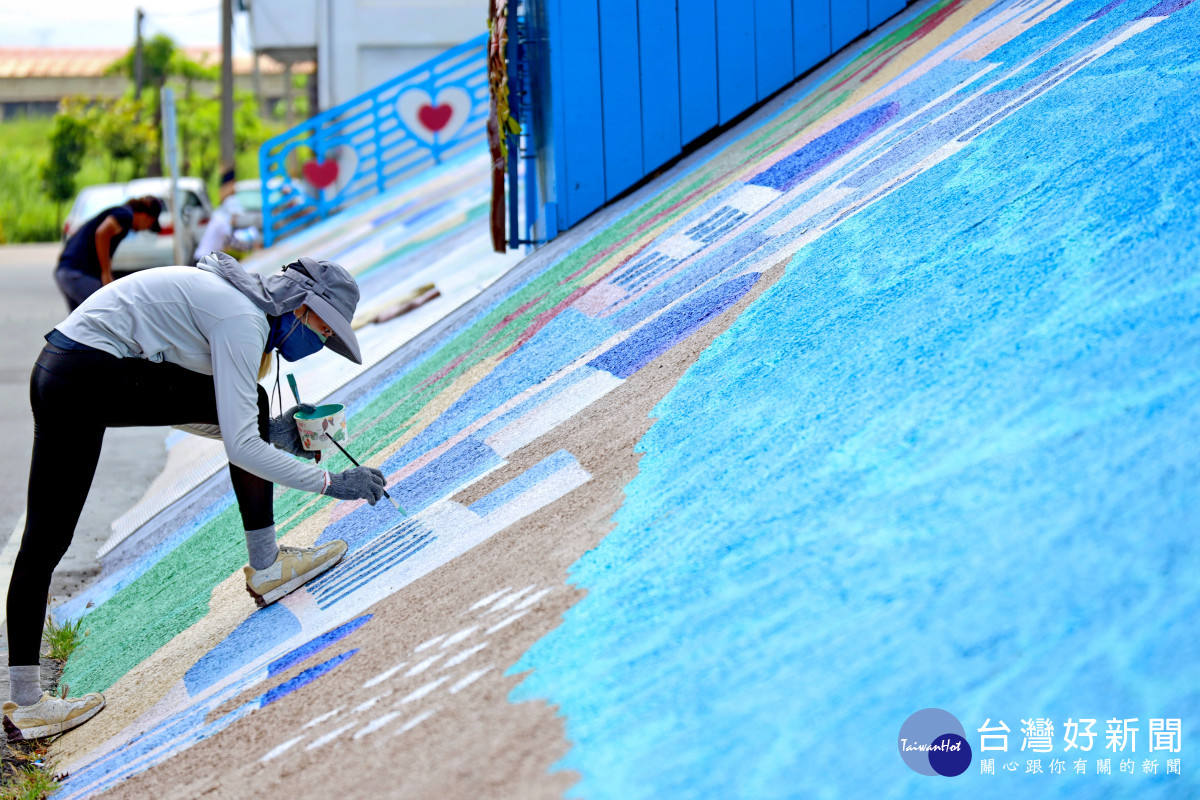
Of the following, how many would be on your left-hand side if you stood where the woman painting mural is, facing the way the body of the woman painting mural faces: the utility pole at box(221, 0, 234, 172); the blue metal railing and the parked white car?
3

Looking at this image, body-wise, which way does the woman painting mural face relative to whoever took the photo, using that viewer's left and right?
facing to the right of the viewer

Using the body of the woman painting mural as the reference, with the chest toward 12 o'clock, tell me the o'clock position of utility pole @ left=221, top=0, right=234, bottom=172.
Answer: The utility pole is roughly at 9 o'clock from the woman painting mural.

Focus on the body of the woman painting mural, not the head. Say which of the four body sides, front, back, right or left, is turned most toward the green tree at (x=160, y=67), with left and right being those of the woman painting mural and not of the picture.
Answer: left

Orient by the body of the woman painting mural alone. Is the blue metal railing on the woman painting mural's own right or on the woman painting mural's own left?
on the woman painting mural's own left

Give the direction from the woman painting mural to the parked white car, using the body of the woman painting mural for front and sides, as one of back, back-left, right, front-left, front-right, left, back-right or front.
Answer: left
